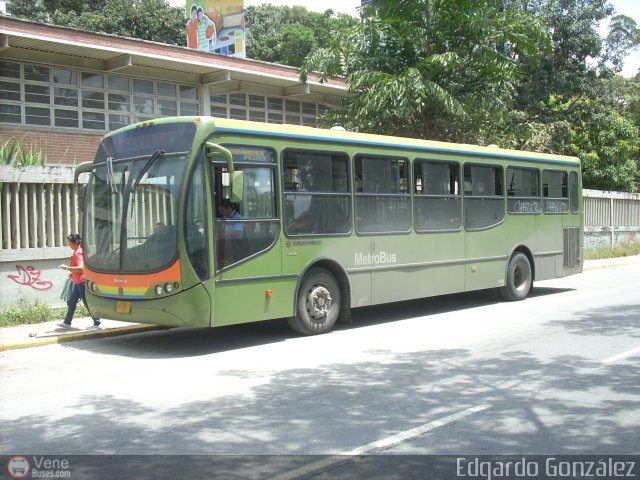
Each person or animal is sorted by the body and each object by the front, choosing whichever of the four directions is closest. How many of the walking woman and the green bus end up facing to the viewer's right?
0

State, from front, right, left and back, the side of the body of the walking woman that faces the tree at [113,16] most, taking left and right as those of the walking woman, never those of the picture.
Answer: right

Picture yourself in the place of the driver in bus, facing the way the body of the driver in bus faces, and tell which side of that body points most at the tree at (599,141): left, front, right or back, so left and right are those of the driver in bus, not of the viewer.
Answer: back

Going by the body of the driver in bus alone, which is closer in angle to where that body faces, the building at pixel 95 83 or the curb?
the curb

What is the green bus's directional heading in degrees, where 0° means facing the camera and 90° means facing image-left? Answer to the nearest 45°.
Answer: approximately 45°

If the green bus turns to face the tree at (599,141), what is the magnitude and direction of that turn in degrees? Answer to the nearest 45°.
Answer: approximately 180°

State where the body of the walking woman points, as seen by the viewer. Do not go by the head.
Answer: to the viewer's left

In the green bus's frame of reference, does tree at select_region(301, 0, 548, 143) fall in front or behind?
behind

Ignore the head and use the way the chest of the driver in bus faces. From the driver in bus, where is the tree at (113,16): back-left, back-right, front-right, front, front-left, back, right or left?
back-right

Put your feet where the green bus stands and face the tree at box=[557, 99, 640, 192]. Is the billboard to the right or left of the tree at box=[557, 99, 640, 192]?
left
